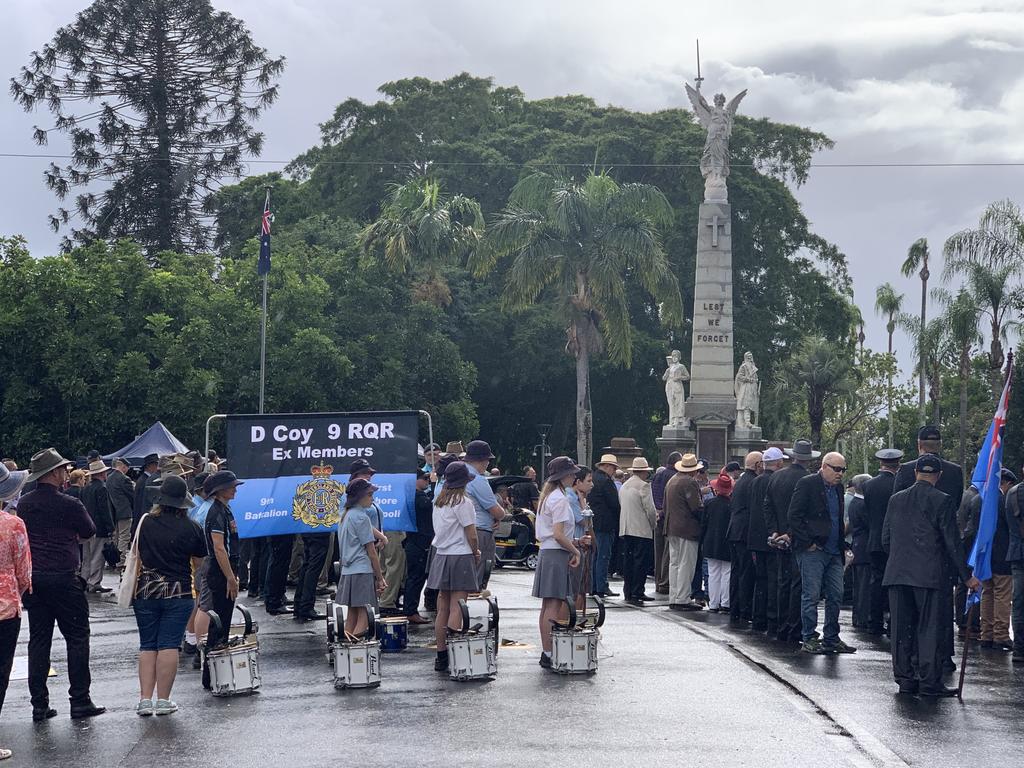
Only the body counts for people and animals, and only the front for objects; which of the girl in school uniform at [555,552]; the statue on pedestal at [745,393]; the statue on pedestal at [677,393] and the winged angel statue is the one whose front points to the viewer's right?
the girl in school uniform

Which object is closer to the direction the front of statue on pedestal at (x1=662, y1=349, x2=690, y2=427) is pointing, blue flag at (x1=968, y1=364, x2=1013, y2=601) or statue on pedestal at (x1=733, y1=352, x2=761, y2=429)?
the blue flag

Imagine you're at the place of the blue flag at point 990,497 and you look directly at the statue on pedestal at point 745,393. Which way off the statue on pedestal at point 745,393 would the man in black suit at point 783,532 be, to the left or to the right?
left

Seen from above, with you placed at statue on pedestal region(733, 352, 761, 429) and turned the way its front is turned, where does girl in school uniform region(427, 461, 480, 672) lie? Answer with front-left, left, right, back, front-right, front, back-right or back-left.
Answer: front

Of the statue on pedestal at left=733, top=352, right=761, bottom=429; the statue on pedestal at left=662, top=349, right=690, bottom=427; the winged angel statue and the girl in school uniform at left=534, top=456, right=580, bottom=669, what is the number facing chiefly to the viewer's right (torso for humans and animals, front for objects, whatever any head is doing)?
1

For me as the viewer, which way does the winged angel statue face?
facing the viewer

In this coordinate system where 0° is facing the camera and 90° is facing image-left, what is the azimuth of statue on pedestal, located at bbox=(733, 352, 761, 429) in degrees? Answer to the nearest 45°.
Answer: approximately 0°

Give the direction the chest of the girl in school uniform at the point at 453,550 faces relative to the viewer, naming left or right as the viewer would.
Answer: facing away from the viewer and to the right of the viewer

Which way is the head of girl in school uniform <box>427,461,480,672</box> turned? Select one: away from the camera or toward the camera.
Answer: away from the camera

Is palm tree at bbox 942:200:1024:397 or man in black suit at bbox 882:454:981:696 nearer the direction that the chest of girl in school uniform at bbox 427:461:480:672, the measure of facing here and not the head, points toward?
the palm tree

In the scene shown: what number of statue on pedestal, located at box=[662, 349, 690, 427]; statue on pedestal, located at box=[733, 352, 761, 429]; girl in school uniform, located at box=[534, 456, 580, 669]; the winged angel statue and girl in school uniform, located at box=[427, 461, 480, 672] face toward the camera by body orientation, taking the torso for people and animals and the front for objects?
3

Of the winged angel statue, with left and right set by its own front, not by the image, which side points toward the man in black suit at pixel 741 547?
front

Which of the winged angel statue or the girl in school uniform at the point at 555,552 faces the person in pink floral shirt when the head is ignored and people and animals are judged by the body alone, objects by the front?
the winged angel statue

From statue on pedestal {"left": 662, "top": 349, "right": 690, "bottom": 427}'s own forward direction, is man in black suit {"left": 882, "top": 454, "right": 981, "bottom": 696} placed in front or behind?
in front

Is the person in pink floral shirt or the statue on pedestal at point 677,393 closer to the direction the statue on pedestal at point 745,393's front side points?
the person in pink floral shirt

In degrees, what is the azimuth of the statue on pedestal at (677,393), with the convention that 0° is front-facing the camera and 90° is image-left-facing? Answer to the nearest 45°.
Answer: approximately 0°

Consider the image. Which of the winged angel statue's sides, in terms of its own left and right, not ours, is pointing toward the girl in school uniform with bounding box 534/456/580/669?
front

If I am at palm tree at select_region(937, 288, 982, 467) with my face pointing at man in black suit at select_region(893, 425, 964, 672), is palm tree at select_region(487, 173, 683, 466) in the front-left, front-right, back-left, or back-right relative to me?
front-right

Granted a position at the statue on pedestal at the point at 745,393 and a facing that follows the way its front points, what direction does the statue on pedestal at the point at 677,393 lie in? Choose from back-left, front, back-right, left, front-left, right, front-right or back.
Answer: right
